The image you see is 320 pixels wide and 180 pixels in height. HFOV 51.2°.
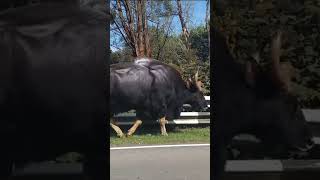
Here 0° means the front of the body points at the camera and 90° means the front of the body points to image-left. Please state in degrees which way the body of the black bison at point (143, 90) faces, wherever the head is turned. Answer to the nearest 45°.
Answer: approximately 270°
